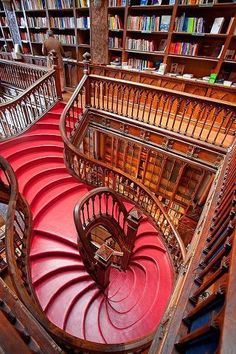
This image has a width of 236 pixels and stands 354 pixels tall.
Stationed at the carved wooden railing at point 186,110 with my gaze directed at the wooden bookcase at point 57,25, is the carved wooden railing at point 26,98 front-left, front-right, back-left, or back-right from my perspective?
front-left

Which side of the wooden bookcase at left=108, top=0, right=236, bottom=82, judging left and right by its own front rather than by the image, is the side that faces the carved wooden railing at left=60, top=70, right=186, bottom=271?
front

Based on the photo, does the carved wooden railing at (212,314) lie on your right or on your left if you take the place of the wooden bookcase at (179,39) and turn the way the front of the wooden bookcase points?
on your left

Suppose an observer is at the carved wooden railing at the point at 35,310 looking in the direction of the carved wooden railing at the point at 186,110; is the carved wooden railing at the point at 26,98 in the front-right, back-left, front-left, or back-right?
front-left

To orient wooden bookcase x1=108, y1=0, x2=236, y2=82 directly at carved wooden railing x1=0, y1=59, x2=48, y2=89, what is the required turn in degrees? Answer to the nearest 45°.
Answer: approximately 45° to its right

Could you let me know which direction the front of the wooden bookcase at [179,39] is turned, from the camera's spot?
facing the viewer and to the left of the viewer

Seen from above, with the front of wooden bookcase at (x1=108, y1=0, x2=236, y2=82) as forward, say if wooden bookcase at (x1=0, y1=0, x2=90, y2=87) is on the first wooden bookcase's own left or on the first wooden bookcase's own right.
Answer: on the first wooden bookcase's own right

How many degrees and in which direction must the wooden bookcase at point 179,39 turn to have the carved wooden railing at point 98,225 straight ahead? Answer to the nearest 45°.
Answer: approximately 45° to its left
